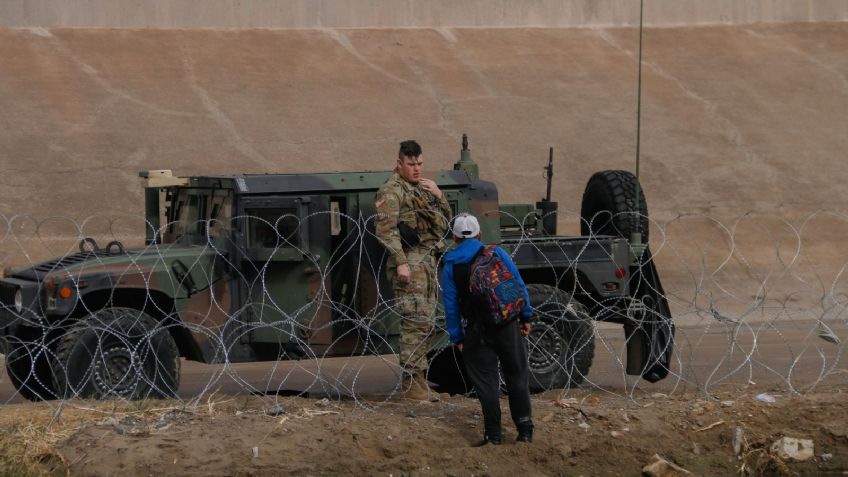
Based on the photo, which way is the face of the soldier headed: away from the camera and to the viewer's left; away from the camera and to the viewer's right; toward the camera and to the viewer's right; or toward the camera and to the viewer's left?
toward the camera and to the viewer's right

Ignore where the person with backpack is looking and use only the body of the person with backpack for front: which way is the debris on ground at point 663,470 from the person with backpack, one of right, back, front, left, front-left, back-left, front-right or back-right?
back-right

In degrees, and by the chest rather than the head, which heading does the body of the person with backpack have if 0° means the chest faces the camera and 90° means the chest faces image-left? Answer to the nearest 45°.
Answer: approximately 135°

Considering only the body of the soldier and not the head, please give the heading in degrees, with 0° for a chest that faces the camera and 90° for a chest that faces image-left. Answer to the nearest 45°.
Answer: approximately 315°

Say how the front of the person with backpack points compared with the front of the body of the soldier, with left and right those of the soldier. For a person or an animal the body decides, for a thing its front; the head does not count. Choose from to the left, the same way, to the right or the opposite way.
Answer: the opposite way
